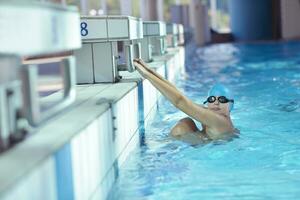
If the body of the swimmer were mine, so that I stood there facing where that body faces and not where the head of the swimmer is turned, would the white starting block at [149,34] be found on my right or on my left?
on my right

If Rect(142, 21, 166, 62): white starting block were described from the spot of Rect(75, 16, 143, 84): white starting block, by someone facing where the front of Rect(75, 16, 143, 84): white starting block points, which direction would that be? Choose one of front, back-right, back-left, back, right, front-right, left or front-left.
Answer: left

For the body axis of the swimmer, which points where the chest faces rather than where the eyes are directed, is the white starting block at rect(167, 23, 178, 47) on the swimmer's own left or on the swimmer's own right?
on the swimmer's own right

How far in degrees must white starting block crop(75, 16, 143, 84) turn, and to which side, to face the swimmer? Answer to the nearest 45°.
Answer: approximately 45° to its right

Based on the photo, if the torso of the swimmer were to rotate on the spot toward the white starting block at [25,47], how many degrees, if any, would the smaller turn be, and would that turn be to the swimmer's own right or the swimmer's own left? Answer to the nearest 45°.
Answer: approximately 45° to the swimmer's own left

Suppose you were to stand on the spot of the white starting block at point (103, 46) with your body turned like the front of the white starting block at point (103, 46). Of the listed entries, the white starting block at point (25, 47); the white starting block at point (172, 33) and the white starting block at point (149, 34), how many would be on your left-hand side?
2

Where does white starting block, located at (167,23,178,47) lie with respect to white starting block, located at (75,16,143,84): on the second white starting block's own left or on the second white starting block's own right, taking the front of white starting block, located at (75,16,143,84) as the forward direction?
on the second white starting block's own left

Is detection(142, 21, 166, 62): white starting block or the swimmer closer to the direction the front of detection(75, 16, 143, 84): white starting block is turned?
the swimmer

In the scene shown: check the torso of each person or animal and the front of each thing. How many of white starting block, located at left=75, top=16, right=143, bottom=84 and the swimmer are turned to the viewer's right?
1

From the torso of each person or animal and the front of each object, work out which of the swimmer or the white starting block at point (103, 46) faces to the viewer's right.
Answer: the white starting block

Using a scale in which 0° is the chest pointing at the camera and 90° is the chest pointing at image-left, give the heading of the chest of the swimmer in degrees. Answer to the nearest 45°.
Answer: approximately 45°

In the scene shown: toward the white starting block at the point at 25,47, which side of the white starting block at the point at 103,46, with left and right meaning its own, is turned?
right

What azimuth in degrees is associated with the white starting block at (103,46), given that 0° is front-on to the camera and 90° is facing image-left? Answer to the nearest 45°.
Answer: approximately 270°
